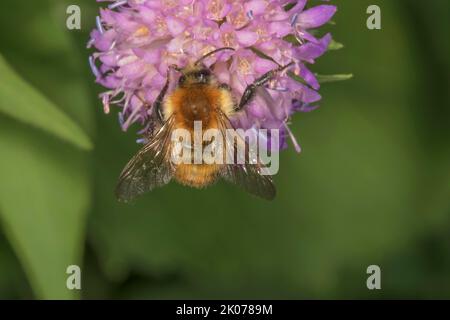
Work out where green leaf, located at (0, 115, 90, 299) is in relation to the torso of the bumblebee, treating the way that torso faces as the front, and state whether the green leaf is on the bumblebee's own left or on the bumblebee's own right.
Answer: on the bumblebee's own left

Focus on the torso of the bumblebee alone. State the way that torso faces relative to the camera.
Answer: away from the camera
